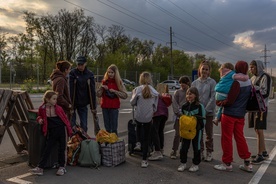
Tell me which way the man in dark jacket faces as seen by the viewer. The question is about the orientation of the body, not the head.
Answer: toward the camera

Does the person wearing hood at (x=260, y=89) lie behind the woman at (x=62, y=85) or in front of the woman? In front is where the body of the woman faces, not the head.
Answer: in front

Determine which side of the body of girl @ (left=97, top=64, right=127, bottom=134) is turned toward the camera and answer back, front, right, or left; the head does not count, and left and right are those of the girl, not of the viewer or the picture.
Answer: front

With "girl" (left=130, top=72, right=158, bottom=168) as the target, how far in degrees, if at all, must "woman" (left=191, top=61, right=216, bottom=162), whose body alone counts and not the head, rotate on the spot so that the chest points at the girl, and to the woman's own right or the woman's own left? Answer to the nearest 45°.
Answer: approximately 45° to the woman's own right

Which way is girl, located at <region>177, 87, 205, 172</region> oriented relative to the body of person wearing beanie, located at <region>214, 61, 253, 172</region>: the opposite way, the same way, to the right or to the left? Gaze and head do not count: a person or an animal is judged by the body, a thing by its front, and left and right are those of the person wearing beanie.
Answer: to the left

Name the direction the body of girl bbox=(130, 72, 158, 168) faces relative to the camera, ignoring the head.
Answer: away from the camera

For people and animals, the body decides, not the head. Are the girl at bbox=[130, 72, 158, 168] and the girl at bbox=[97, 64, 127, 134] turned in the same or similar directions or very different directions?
very different directions

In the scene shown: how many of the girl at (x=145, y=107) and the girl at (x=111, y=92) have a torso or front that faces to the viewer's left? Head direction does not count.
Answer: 0

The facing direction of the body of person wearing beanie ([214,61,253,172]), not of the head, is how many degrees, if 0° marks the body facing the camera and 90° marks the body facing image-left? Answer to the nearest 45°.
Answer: approximately 135°

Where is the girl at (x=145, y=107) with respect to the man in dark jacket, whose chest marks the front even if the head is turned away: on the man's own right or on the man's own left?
on the man's own left

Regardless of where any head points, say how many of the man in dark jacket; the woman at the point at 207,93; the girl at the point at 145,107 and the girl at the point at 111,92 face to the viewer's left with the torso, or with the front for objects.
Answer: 0

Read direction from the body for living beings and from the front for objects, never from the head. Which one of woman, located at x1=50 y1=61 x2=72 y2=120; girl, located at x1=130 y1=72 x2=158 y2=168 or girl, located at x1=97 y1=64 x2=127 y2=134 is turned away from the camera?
girl, located at x1=130 y1=72 x2=158 y2=168

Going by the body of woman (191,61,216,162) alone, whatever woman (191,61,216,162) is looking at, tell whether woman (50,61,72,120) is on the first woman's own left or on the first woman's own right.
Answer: on the first woman's own right

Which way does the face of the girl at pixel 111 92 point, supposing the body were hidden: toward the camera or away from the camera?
toward the camera
